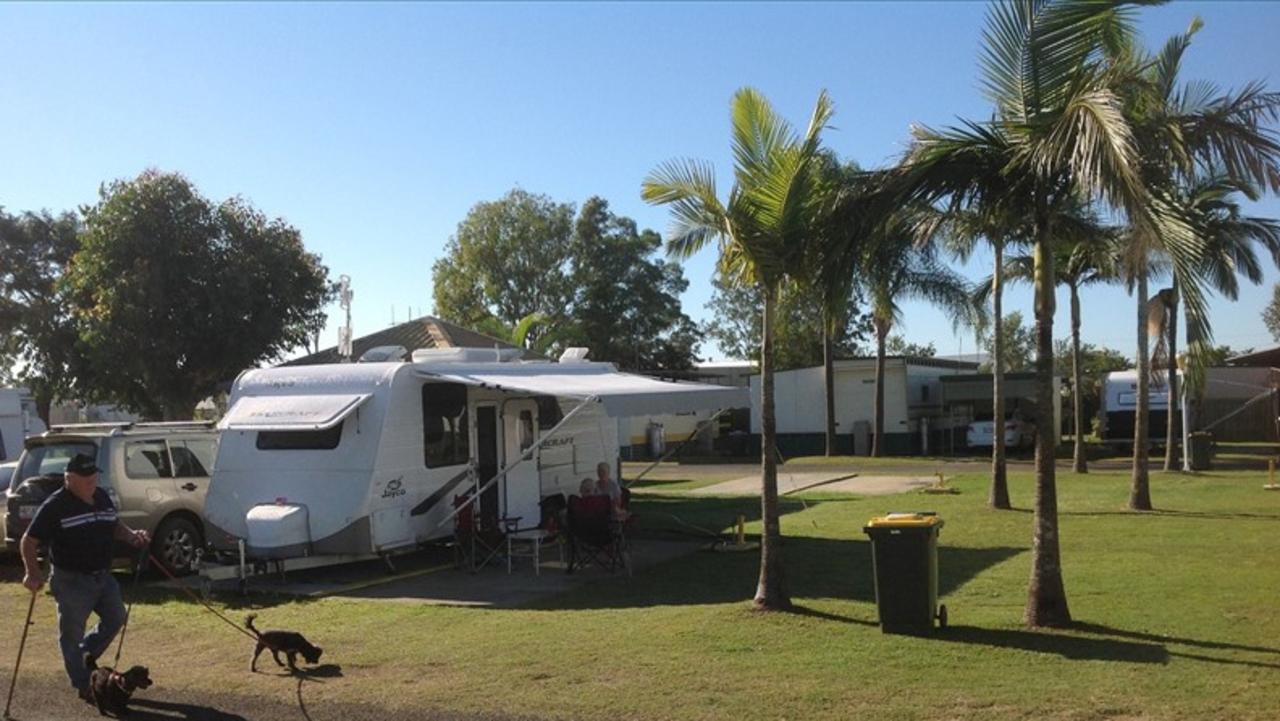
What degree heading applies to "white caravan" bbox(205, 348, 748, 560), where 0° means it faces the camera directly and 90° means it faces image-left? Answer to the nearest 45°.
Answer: approximately 45°

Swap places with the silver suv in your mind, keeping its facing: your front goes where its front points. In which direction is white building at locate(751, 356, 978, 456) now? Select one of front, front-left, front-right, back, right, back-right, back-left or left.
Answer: front

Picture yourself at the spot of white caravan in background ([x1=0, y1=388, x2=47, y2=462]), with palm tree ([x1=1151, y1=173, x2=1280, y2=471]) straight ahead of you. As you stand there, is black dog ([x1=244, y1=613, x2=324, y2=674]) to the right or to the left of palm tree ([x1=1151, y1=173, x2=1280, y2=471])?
right

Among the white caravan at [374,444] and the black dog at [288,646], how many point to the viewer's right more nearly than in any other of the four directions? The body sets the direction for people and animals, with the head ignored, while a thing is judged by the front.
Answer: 1

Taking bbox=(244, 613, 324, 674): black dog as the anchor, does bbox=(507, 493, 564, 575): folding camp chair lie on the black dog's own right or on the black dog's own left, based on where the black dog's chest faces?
on the black dog's own left

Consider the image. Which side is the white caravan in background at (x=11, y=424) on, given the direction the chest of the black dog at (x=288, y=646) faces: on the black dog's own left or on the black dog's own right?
on the black dog's own left

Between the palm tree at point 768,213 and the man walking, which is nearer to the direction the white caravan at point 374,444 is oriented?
the man walking

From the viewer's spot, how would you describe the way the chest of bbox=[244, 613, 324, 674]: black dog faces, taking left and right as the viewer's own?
facing to the right of the viewer

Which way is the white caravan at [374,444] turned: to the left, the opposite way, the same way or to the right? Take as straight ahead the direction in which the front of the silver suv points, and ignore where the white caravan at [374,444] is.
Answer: the opposite way

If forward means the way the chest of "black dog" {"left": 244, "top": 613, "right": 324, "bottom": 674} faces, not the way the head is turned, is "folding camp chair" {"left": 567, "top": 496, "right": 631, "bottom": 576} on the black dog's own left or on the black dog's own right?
on the black dog's own left

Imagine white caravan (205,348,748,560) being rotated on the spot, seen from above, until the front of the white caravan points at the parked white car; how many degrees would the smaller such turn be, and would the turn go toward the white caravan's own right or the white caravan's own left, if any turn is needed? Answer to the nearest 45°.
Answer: approximately 180°

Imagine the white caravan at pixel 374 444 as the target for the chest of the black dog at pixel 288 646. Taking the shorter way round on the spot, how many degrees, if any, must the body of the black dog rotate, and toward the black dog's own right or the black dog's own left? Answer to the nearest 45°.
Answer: approximately 90° to the black dog's own left
